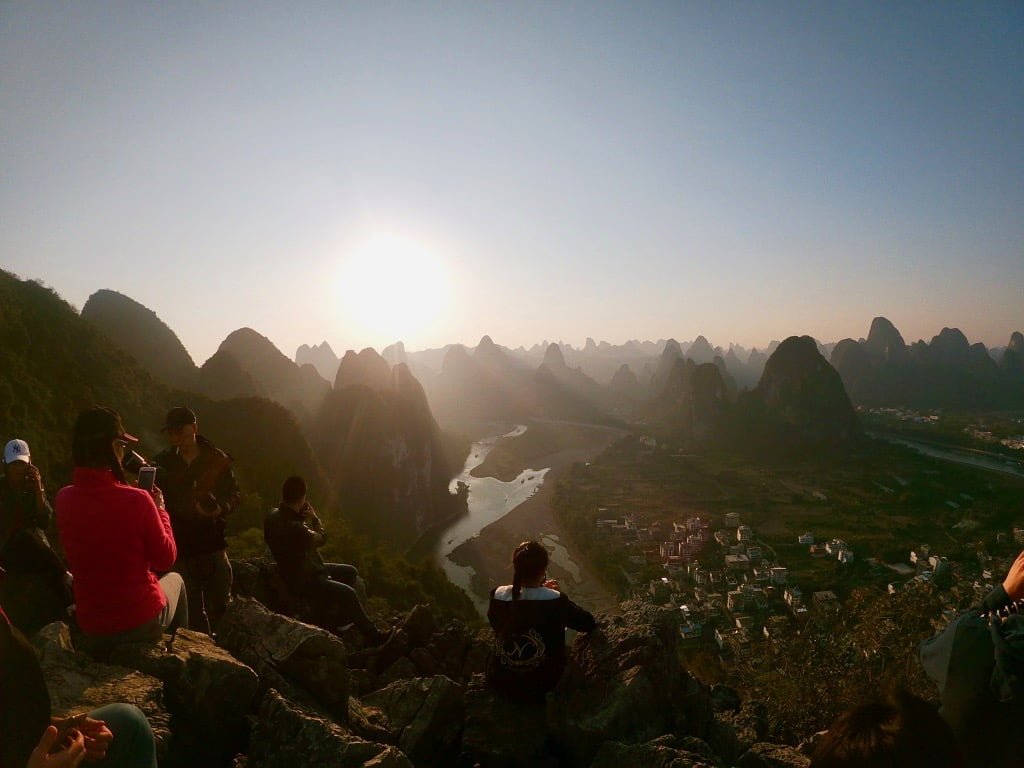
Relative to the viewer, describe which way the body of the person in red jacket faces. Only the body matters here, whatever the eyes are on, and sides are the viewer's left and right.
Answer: facing away from the viewer and to the right of the viewer

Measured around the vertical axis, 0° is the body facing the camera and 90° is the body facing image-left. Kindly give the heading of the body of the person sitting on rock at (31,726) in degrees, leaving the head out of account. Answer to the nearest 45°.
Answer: approximately 270°

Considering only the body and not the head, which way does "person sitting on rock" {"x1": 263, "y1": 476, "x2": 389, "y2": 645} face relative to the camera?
to the viewer's right
